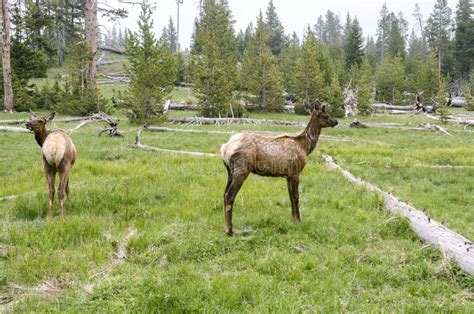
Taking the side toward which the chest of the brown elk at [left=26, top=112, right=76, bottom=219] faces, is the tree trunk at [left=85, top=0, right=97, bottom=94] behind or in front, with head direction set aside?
in front

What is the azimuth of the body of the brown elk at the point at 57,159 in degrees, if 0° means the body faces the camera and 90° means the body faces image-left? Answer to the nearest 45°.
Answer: approximately 180°

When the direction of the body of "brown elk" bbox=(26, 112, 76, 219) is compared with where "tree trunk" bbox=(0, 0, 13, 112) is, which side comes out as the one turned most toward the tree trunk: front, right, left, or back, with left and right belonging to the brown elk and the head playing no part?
front

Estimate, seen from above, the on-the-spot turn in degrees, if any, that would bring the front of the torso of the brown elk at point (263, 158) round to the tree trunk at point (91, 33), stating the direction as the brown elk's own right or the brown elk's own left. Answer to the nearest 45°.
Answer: approximately 135° to the brown elk's own left

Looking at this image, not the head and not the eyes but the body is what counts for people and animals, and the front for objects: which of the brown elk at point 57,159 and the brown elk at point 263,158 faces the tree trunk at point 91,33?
the brown elk at point 57,159

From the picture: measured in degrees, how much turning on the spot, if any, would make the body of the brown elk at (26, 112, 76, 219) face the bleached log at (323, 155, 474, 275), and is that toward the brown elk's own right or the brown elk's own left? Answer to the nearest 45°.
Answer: approximately 135° to the brown elk's own right

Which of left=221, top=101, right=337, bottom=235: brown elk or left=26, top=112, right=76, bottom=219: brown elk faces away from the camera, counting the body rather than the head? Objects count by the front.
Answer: left=26, top=112, right=76, bottom=219: brown elk

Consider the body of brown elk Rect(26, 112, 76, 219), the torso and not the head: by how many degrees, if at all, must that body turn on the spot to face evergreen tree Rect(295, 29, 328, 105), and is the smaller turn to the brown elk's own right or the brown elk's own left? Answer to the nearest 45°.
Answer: approximately 45° to the brown elk's own right

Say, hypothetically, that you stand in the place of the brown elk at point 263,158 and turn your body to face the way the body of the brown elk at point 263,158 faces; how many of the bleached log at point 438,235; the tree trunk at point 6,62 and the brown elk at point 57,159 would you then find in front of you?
1

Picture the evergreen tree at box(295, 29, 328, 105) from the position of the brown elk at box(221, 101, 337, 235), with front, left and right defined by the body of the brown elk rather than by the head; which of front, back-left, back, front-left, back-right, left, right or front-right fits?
left

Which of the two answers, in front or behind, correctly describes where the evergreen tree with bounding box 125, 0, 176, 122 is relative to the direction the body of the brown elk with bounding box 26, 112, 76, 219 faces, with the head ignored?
in front

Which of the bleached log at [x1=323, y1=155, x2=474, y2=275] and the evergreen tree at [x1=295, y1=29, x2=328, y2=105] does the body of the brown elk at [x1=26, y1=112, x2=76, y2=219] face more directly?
the evergreen tree

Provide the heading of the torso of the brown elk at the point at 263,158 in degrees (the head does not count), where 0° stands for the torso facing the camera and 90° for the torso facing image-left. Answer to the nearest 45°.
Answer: approximately 270°
